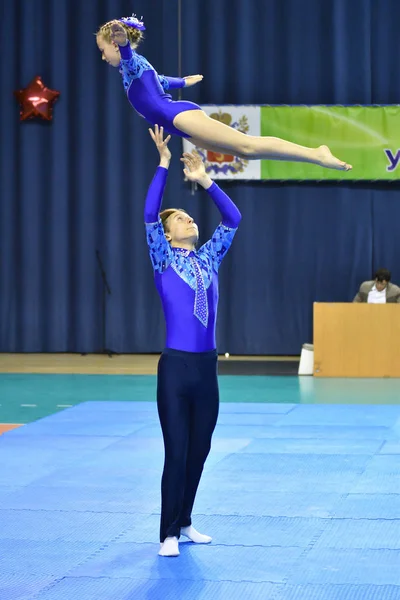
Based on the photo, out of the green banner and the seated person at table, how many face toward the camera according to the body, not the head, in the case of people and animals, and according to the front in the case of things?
2

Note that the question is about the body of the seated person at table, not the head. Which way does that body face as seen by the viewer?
toward the camera

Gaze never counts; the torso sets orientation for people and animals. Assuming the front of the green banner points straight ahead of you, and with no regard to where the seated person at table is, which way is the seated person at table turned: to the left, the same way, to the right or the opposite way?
the same way

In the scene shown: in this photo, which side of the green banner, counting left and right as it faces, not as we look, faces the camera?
front

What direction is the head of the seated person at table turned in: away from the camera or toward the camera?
toward the camera

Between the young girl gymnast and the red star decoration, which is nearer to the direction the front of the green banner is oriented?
the young girl gymnast

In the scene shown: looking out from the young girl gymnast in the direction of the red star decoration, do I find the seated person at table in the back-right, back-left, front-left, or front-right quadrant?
front-right

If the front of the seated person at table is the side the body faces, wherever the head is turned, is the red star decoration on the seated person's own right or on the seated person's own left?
on the seated person's own right

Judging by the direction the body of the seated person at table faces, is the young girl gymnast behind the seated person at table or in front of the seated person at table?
in front

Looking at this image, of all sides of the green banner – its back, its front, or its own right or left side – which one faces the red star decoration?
right

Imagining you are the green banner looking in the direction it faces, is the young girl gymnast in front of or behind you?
in front
